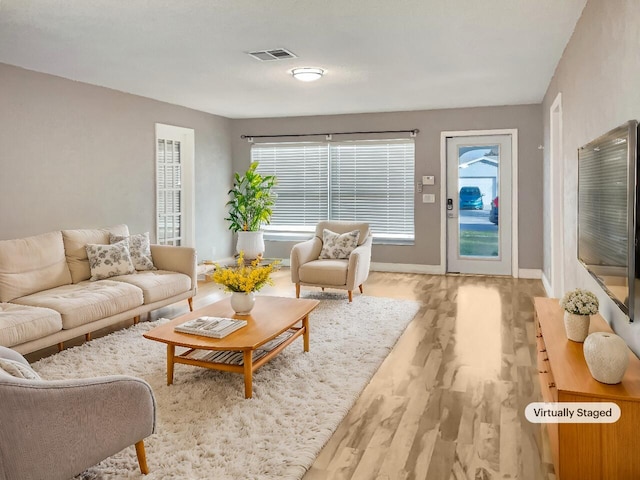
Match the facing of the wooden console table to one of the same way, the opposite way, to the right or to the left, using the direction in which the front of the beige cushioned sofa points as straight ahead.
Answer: the opposite way

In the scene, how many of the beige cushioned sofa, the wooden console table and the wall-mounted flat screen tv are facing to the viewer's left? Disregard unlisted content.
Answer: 2

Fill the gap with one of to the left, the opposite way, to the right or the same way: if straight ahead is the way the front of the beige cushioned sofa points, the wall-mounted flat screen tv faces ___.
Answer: the opposite way

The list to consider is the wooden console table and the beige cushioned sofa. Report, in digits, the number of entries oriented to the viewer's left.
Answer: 1

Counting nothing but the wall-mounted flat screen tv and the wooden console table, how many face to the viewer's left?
2

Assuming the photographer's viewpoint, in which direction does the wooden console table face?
facing to the left of the viewer

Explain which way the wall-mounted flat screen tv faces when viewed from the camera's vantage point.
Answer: facing to the left of the viewer
